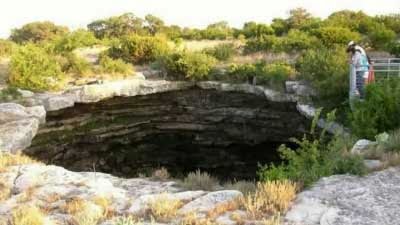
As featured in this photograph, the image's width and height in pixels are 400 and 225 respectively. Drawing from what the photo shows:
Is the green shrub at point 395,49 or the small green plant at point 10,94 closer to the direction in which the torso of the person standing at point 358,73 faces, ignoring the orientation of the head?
the small green plant

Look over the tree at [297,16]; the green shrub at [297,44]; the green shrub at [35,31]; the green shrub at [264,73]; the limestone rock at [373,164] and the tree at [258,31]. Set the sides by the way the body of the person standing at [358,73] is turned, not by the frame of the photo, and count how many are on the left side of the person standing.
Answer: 1

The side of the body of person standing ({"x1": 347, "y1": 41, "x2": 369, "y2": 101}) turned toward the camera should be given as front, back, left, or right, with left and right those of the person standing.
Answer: left

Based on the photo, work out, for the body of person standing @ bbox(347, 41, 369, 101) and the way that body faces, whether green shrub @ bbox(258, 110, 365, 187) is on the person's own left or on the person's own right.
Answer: on the person's own left

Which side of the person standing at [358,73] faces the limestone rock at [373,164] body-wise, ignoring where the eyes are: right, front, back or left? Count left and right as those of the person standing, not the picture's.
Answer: left

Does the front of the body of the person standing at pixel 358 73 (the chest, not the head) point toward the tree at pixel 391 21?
no

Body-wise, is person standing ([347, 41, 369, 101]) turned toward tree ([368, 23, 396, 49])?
no

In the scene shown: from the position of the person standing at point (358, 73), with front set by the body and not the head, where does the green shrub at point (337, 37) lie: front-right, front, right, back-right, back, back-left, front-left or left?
right

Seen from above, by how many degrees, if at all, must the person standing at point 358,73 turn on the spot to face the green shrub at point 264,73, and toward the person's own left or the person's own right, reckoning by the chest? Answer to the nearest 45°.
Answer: approximately 45° to the person's own right

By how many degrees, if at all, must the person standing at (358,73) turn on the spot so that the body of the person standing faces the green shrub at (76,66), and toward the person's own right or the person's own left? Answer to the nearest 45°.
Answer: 0° — they already face it

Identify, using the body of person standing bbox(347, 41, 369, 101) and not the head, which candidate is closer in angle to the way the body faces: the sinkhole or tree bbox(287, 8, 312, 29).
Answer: the sinkhole

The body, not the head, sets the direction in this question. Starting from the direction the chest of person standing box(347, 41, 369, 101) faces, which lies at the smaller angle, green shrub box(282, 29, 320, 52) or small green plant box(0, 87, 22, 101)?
the small green plant

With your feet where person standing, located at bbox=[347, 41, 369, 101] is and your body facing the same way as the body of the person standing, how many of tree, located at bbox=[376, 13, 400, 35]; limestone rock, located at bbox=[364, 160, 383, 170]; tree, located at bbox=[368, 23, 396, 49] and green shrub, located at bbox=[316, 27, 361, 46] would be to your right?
3

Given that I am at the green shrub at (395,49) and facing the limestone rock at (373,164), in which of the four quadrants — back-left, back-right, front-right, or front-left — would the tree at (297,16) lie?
back-right

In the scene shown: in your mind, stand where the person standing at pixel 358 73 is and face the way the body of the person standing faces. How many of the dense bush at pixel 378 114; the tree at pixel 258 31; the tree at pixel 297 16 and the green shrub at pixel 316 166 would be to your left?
2

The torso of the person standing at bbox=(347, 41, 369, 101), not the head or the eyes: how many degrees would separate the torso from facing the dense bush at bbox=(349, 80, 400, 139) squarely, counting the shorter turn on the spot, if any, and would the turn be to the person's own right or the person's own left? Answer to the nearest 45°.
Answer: approximately 90° to the person's own left

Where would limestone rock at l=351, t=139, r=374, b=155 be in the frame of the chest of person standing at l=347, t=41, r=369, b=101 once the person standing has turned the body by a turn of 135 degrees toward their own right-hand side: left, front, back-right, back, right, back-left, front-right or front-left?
back-right

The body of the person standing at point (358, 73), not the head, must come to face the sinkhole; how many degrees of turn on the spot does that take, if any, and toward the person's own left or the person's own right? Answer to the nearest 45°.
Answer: approximately 45° to the person's own right

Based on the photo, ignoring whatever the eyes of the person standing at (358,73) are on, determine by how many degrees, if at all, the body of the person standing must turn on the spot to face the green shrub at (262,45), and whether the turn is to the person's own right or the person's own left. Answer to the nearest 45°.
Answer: approximately 45° to the person's own right
